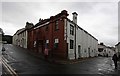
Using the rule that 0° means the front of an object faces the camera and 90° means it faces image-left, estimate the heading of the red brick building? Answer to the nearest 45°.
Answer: approximately 45°
